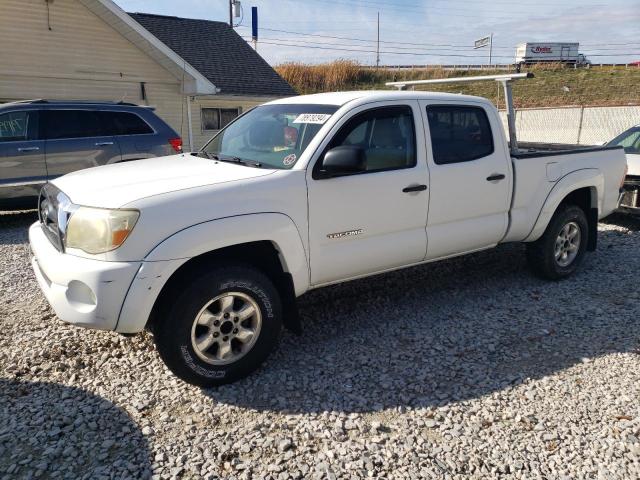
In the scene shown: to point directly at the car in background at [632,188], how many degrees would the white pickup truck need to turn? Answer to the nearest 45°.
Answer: approximately 180°

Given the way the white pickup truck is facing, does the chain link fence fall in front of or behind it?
behind

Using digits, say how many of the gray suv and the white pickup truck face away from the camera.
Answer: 0

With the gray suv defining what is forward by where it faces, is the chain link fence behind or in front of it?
behind

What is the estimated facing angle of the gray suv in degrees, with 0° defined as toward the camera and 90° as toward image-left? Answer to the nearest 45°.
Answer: approximately 90°

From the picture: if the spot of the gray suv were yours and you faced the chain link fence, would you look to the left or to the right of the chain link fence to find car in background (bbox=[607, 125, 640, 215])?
right

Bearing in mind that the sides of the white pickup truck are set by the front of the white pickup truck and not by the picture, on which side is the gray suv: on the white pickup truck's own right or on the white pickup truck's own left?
on the white pickup truck's own right
